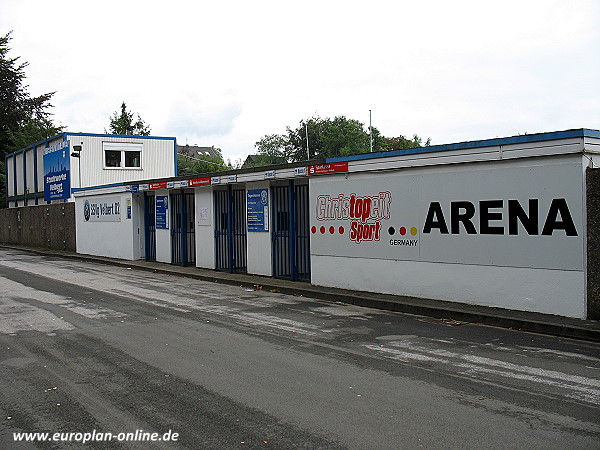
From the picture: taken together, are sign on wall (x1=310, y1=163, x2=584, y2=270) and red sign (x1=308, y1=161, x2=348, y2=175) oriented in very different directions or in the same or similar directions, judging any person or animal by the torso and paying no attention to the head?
same or similar directions

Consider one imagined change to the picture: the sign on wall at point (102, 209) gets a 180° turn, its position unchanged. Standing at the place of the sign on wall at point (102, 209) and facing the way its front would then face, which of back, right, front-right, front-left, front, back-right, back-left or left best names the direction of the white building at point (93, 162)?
front-left

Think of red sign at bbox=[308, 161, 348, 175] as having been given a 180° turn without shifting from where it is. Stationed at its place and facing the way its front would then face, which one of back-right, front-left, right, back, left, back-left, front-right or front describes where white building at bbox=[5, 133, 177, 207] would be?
left

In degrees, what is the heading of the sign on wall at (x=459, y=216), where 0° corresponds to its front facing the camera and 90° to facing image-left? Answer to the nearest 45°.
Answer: approximately 45°

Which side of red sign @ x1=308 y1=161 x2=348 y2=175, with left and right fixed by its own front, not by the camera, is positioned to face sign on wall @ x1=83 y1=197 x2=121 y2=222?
right

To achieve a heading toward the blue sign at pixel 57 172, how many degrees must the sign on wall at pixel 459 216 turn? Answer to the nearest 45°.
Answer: approximately 90° to its right

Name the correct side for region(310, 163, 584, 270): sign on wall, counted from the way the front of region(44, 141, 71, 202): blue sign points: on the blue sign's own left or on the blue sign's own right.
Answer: on the blue sign's own left

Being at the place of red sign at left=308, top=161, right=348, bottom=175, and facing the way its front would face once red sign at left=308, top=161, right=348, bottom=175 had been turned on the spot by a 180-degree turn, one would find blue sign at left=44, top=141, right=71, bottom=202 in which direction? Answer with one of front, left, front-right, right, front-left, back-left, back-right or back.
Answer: left

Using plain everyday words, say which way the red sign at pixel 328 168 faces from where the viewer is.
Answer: facing the viewer and to the left of the viewer

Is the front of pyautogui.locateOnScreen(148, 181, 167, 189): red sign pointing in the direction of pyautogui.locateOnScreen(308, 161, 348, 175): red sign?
no

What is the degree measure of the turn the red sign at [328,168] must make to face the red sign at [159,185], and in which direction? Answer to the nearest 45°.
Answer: approximately 90° to its right

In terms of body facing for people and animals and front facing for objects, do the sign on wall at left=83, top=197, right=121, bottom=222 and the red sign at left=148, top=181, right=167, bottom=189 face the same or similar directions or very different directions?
same or similar directions

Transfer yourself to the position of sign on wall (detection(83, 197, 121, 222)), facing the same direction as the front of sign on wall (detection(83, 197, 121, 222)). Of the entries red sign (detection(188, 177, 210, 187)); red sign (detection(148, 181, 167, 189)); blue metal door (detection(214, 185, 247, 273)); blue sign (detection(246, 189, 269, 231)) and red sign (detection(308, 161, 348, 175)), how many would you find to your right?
0

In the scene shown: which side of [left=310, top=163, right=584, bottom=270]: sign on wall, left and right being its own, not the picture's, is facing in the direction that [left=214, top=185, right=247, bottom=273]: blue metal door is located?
right

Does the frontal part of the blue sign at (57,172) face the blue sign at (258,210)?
no

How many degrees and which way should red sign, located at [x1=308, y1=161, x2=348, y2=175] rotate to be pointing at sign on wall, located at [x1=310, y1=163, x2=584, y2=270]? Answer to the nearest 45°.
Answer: approximately 90° to its left

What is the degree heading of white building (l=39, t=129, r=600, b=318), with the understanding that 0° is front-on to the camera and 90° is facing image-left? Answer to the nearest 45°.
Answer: approximately 45°
